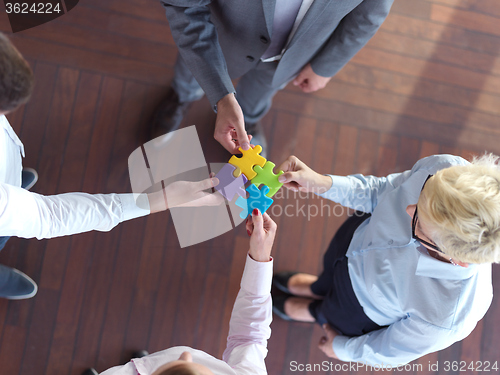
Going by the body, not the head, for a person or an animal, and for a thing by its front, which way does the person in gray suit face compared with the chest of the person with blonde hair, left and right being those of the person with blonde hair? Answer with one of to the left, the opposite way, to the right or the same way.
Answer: to the left

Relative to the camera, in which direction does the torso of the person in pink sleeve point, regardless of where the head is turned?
away from the camera

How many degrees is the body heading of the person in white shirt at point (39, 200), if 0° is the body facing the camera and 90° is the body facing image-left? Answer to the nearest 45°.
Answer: approximately 270°

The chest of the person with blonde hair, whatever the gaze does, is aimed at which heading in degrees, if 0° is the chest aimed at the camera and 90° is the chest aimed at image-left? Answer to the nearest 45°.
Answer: approximately 90°

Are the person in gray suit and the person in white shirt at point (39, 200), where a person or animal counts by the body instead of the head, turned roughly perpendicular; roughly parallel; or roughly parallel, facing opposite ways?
roughly perpendicular

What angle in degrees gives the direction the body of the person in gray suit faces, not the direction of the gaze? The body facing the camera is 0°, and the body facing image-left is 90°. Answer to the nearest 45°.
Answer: approximately 0°

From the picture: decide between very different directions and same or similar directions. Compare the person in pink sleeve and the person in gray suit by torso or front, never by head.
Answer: very different directions
